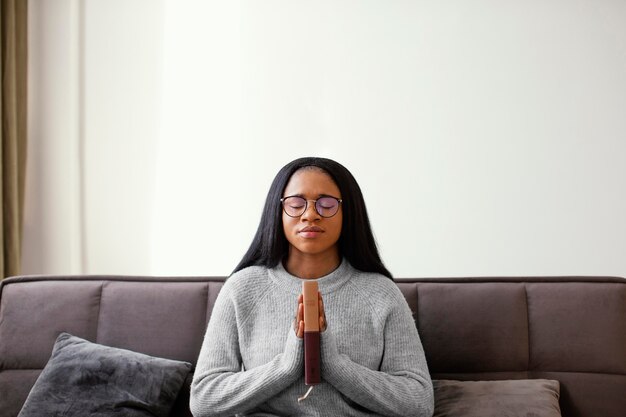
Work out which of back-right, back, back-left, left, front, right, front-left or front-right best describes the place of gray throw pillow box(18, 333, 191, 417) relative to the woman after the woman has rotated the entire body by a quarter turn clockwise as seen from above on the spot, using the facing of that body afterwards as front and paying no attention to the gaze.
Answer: front

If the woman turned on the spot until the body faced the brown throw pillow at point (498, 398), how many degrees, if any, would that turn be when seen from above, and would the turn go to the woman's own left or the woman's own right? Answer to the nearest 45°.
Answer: approximately 90° to the woman's own left

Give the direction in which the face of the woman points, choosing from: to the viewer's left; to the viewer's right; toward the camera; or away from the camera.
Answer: toward the camera

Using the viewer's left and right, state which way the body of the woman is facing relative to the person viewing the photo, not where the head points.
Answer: facing the viewer

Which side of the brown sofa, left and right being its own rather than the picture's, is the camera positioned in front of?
front

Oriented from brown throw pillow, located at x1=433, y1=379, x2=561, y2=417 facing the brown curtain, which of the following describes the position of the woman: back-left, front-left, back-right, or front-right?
front-left
